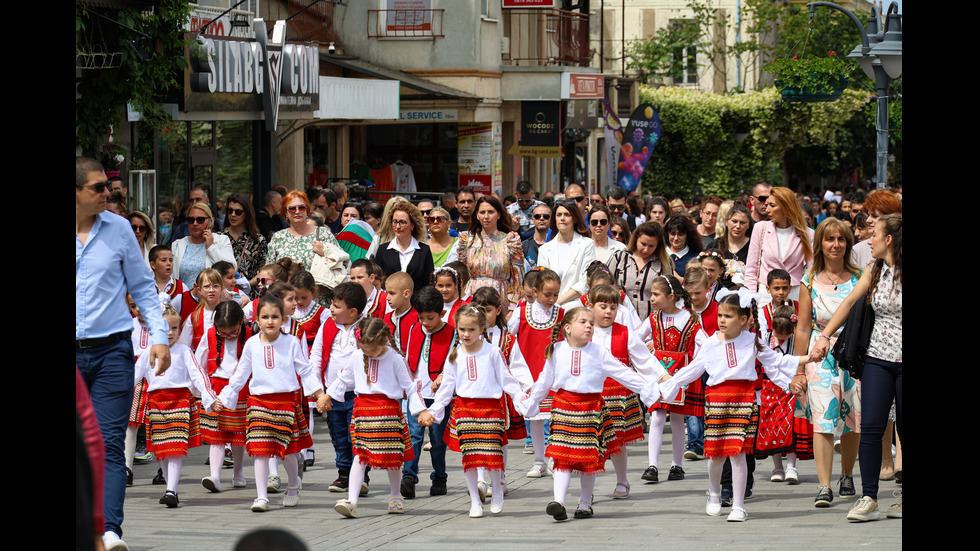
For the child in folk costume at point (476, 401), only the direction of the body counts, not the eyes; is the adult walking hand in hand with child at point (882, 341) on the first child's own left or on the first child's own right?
on the first child's own left

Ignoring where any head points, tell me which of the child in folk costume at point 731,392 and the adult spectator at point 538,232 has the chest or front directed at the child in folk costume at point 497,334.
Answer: the adult spectator

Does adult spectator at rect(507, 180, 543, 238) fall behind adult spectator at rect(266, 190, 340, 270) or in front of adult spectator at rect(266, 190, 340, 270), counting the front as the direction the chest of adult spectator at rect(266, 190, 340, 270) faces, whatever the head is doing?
behind

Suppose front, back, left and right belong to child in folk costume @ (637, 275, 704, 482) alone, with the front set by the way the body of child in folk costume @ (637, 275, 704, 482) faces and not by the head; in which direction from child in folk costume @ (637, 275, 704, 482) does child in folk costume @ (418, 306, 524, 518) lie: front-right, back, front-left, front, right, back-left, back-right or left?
front-right

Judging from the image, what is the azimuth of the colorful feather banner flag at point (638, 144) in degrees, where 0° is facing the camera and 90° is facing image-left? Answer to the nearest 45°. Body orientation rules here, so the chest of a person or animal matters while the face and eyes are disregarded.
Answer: approximately 0°

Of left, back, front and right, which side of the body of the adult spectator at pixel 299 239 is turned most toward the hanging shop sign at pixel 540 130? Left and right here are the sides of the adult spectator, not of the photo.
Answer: back

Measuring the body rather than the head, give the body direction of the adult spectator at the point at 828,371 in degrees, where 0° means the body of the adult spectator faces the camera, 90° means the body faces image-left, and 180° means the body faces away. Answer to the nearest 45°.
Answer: approximately 0°

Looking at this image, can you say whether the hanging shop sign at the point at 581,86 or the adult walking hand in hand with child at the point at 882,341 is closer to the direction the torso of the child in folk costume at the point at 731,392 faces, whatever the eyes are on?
the adult walking hand in hand with child

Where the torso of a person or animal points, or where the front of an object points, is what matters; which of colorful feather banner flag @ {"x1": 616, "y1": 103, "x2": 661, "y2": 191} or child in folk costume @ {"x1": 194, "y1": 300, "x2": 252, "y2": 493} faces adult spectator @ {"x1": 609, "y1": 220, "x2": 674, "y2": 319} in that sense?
the colorful feather banner flag

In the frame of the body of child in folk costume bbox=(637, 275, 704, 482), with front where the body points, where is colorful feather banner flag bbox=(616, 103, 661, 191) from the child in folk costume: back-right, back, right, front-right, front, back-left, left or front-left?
back

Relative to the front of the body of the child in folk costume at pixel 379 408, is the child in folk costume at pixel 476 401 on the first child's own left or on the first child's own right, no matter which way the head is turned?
on the first child's own left

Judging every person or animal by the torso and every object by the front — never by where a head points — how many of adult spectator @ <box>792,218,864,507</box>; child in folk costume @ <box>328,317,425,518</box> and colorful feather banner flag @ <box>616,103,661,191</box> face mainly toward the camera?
3
